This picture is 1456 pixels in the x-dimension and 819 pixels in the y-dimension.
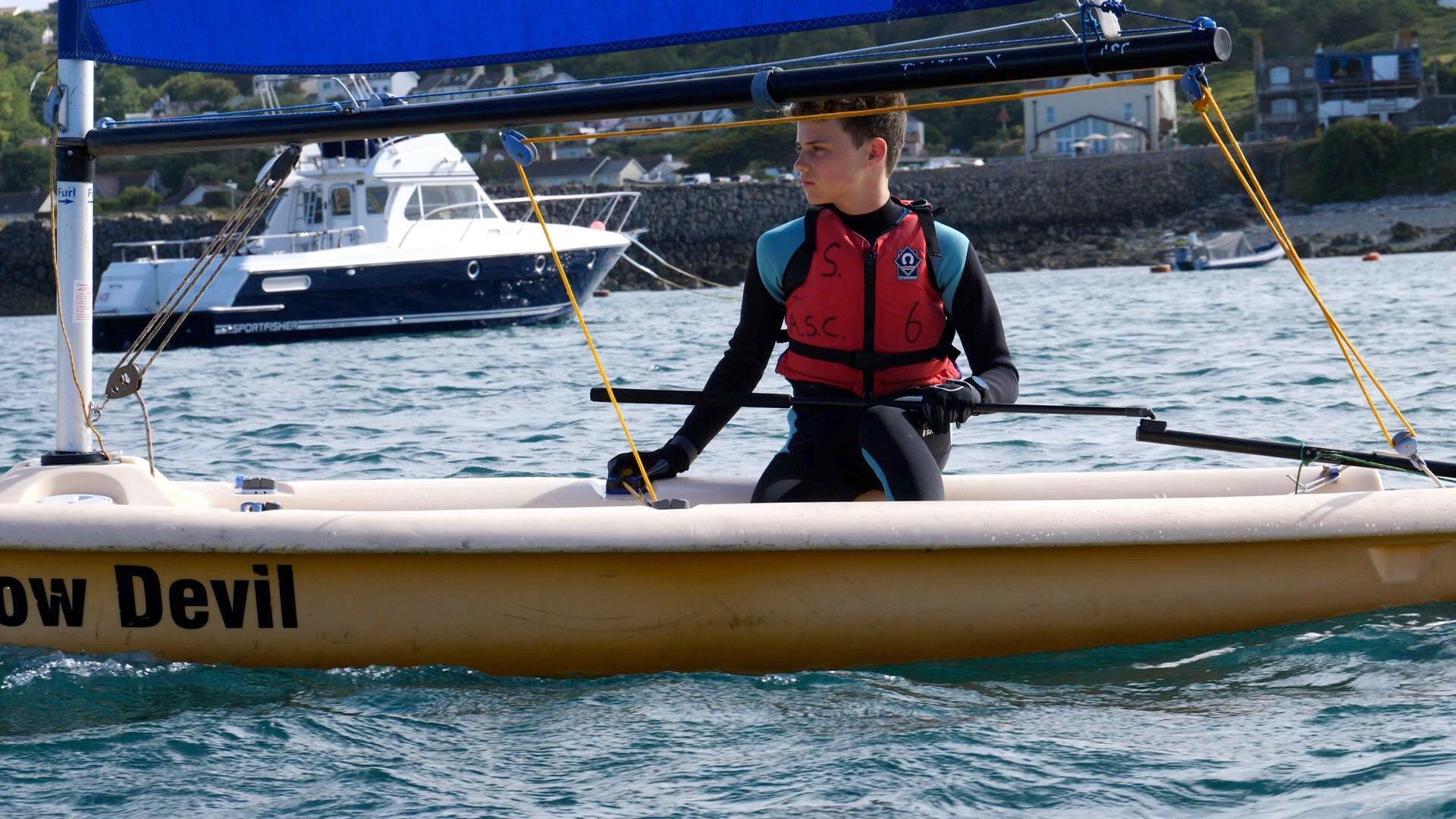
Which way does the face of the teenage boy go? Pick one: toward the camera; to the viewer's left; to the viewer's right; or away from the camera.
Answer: to the viewer's left

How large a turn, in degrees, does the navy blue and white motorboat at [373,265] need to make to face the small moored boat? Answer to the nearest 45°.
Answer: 0° — it already faces it

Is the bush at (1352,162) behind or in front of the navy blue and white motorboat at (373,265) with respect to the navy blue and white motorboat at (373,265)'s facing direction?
in front

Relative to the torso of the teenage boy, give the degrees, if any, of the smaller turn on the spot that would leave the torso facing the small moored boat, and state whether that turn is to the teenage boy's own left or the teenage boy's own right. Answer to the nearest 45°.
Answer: approximately 180°

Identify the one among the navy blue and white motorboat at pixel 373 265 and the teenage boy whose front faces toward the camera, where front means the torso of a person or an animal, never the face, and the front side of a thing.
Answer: the teenage boy

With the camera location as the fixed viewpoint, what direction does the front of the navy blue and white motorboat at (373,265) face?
facing away from the viewer and to the right of the viewer

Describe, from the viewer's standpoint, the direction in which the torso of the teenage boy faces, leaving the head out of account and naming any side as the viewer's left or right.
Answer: facing the viewer

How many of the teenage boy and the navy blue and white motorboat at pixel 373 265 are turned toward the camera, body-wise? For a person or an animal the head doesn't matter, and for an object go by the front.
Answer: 1

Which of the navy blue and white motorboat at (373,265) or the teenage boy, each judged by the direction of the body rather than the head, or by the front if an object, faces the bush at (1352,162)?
the navy blue and white motorboat

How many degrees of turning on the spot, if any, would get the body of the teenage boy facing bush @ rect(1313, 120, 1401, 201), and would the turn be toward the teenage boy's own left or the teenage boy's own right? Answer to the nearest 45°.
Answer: approximately 180°

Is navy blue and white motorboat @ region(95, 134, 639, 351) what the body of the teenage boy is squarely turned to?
no

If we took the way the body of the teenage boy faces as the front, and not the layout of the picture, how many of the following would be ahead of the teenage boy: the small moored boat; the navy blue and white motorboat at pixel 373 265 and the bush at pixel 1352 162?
0

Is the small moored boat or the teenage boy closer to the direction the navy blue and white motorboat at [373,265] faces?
the small moored boat
